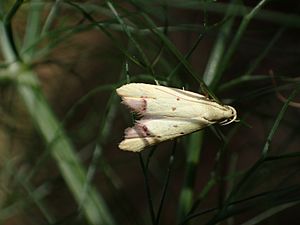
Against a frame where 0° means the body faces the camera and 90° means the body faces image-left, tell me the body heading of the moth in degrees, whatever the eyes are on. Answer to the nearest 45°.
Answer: approximately 270°
